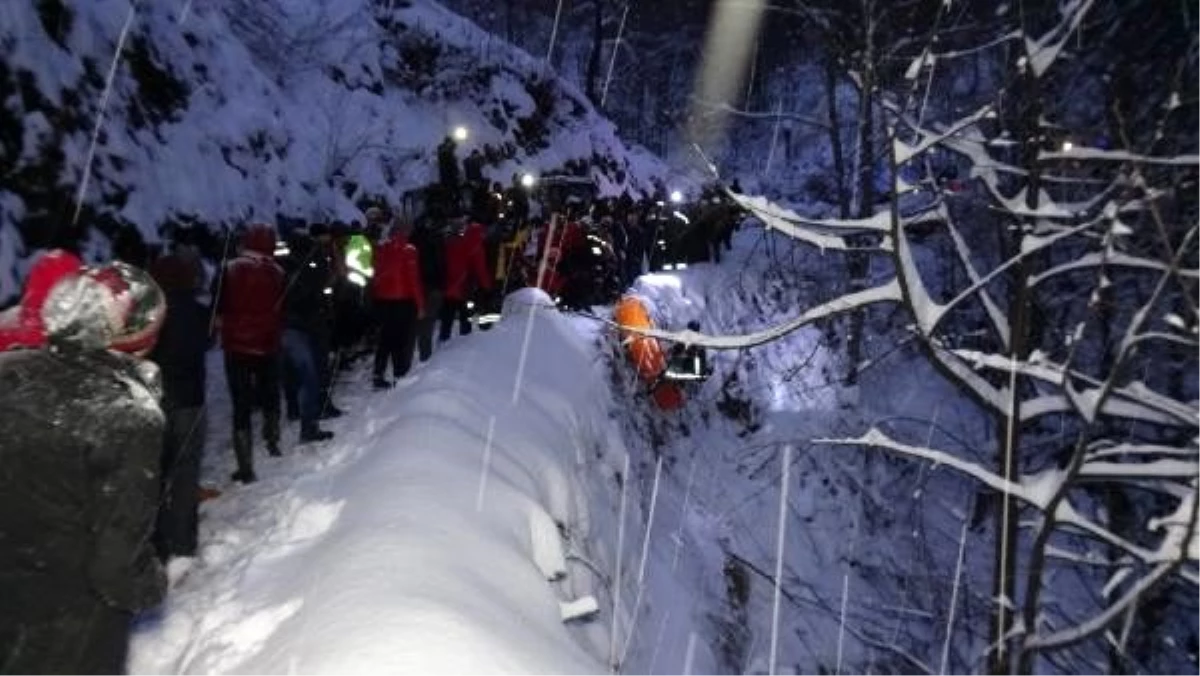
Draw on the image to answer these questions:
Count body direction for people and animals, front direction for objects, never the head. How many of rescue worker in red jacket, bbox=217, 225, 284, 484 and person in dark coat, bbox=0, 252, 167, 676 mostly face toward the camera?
0

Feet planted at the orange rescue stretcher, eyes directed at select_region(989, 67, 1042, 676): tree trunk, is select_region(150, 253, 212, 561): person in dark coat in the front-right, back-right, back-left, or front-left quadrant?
front-right

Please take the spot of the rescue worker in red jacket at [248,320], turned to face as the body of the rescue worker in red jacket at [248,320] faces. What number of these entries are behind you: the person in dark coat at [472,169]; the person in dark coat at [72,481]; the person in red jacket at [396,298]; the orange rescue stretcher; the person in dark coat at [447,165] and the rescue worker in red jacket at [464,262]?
1

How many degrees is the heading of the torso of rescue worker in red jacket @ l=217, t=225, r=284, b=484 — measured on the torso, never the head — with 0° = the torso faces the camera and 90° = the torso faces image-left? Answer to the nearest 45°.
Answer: approximately 180°

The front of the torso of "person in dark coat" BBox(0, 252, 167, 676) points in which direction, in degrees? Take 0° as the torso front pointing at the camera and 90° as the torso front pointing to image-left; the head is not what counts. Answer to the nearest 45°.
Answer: approximately 225°

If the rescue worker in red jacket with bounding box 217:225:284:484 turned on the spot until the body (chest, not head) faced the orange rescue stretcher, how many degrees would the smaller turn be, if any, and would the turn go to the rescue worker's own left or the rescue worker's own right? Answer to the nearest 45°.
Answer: approximately 45° to the rescue worker's own right

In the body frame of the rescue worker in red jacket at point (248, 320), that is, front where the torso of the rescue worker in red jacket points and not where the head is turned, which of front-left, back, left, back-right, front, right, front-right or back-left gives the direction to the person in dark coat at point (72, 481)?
back

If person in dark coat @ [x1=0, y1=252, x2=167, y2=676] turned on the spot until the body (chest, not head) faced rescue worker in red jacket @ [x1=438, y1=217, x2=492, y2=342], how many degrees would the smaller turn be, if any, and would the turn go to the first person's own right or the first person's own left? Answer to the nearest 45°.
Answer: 0° — they already face them

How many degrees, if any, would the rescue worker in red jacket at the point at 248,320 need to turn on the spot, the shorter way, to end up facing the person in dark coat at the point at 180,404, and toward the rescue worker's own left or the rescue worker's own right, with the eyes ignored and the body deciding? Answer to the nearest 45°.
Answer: approximately 180°

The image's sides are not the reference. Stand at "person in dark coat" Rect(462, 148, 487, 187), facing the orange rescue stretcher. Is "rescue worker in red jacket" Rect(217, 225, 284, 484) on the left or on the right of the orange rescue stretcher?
right

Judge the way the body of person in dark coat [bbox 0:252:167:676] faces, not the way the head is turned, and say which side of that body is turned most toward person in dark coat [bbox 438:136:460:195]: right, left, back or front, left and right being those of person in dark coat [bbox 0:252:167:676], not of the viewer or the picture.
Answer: front

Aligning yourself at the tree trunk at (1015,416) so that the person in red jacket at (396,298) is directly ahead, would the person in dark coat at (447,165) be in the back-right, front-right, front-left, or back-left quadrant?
front-right

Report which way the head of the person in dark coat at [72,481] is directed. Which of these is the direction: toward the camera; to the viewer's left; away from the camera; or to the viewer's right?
away from the camera

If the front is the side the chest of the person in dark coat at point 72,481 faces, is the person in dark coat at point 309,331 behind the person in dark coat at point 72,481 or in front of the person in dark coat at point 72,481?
in front

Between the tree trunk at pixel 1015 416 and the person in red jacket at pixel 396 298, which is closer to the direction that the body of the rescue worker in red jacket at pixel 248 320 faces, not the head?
the person in red jacket

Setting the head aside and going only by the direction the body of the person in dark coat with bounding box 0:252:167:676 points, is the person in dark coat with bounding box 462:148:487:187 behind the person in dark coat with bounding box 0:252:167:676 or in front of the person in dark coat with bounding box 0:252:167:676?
in front
